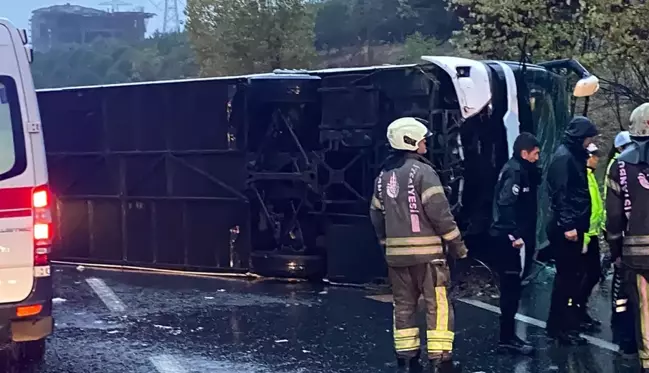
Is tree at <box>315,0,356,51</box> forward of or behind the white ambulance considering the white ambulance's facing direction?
forward

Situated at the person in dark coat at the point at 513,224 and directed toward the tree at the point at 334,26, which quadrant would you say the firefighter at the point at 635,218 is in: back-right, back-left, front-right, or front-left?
back-right

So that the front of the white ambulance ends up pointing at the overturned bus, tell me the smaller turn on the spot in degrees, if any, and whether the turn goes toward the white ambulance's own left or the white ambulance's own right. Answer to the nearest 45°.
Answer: approximately 45° to the white ambulance's own right

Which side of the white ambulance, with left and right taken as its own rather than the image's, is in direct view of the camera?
back

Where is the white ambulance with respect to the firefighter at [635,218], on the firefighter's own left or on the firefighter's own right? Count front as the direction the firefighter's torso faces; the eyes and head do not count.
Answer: on the firefighter's own left

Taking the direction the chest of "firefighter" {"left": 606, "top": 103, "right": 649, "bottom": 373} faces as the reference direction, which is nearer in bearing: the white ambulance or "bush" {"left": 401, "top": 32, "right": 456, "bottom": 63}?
the bush

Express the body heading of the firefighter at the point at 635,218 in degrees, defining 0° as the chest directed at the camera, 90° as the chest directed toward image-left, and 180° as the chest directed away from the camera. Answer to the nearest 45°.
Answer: approximately 180°

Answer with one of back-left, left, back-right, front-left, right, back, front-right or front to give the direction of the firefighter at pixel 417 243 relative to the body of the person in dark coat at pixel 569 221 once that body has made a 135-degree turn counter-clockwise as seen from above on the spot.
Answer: left
